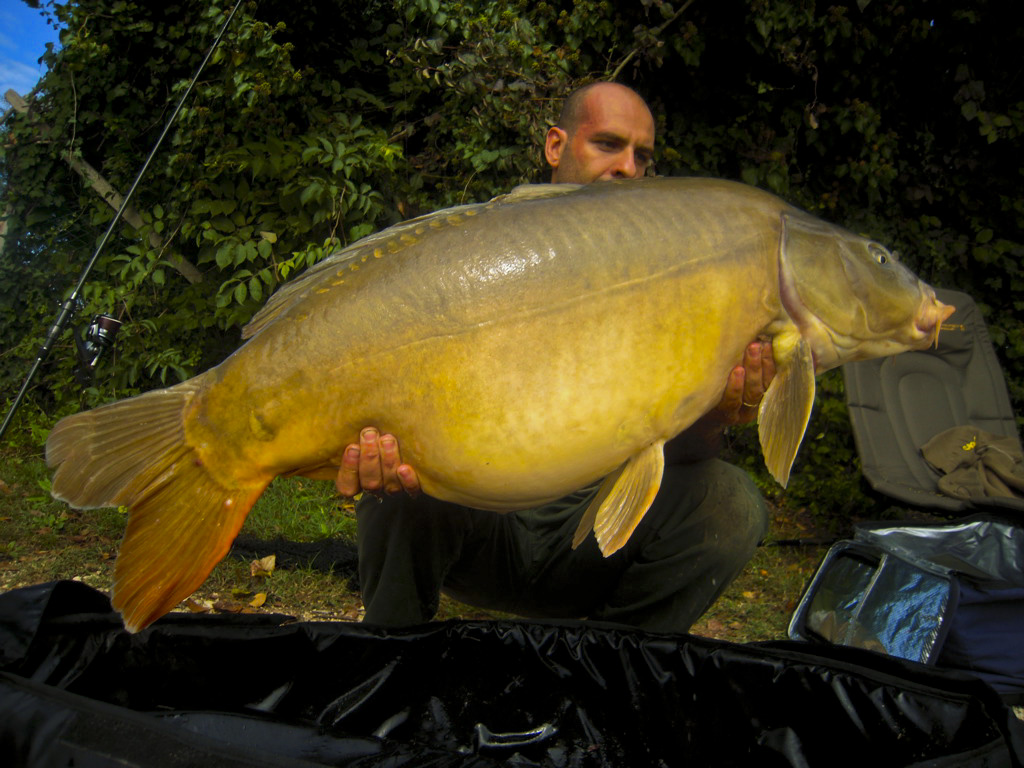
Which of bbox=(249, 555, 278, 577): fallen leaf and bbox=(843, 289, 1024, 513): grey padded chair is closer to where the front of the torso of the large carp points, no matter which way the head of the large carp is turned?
the grey padded chair

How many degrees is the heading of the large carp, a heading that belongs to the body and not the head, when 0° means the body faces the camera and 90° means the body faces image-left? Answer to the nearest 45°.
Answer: approximately 270°

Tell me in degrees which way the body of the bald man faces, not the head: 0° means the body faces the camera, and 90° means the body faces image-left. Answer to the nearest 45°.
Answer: approximately 0°

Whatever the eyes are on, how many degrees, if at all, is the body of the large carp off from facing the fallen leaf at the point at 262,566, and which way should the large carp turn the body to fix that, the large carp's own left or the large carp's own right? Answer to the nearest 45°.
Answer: approximately 135° to the large carp's own left

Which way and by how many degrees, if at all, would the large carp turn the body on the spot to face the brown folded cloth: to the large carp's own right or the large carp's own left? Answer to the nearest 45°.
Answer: approximately 45° to the large carp's own left
